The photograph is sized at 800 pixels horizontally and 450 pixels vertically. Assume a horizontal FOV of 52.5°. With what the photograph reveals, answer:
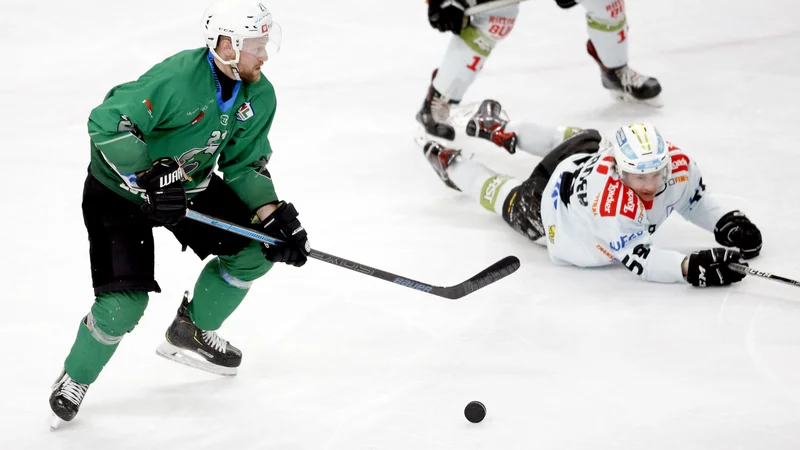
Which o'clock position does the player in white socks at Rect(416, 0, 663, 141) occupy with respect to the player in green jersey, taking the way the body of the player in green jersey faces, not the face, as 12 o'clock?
The player in white socks is roughly at 9 o'clock from the player in green jersey.

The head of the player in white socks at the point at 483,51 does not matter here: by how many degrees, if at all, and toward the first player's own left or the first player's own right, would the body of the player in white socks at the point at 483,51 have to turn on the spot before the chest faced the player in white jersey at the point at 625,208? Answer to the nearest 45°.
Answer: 0° — they already face them

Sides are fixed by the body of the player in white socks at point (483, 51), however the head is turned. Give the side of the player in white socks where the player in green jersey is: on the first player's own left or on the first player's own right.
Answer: on the first player's own right

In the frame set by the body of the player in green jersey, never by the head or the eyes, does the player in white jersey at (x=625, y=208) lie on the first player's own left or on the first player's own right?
on the first player's own left

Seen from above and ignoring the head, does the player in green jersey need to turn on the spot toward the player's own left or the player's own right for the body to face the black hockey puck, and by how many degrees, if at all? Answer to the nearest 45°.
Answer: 0° — they already face it

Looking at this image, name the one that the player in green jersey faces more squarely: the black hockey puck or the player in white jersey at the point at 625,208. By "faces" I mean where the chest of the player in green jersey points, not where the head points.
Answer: the black hockey puck

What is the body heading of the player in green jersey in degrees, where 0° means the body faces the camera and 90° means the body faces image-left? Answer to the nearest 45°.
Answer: approximately 315°
